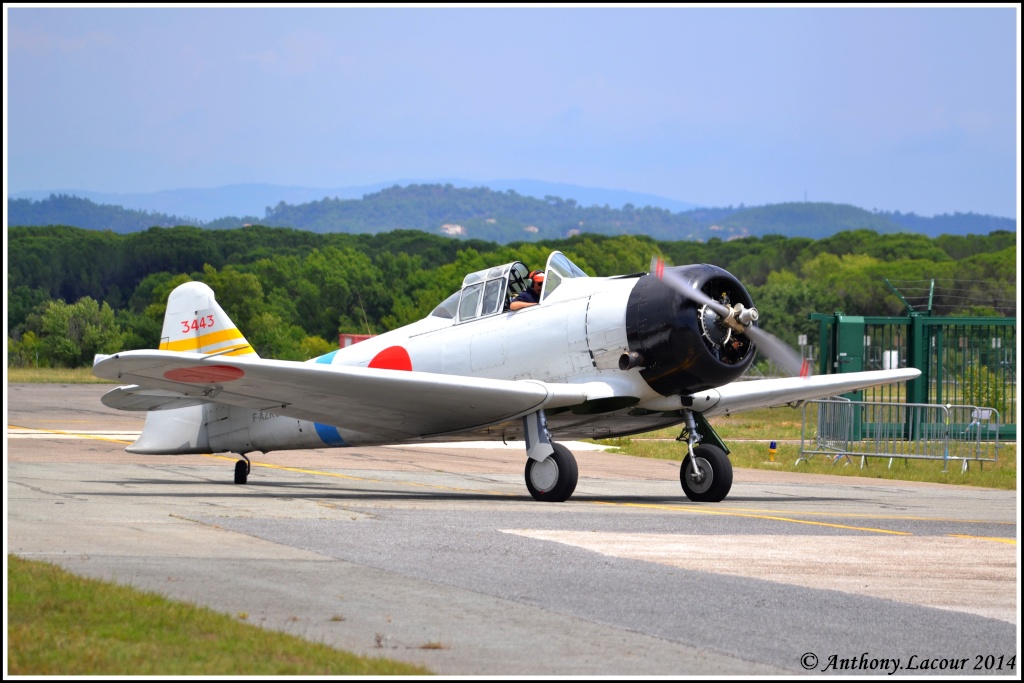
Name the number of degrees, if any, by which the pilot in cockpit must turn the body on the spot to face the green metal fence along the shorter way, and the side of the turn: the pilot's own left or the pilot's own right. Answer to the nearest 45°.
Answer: approximately 90° to the pilot's own left

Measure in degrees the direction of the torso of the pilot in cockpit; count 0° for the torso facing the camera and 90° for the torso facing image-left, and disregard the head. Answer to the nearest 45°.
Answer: approximately 315°

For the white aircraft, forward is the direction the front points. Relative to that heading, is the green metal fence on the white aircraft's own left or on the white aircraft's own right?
on the white aircraft's own left

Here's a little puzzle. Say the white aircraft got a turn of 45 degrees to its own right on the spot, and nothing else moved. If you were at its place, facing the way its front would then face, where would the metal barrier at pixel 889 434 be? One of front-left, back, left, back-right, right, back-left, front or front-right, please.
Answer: back-left

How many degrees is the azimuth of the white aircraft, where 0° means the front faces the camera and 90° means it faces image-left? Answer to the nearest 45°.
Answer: approximately 315°
